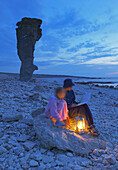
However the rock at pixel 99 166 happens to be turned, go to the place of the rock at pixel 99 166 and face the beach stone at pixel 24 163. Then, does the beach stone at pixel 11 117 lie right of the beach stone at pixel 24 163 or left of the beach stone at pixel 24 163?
right

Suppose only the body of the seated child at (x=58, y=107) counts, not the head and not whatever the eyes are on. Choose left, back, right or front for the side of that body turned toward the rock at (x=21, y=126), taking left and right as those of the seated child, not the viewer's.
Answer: back

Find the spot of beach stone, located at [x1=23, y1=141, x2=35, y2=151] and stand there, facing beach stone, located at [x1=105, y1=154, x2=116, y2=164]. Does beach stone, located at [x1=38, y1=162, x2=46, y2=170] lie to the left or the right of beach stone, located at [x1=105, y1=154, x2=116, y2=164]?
right

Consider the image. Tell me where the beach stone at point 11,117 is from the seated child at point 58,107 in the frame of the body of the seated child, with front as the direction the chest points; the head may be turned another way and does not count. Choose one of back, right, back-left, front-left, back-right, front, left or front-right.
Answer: back
